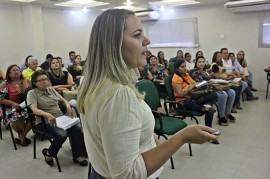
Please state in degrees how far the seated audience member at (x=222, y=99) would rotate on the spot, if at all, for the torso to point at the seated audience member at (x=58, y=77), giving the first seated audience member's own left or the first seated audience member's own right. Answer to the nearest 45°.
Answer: approximately 135° to the first seated audience member's own right

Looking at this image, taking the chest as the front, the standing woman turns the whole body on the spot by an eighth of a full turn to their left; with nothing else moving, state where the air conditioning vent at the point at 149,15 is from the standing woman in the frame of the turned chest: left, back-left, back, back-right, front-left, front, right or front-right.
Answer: front-left

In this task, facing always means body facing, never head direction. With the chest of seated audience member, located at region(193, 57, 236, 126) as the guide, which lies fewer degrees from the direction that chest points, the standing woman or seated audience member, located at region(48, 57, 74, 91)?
the standing woman

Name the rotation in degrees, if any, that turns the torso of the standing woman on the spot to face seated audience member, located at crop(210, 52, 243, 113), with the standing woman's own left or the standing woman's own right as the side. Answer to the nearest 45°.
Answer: approximately 90° to the standing woman's own left

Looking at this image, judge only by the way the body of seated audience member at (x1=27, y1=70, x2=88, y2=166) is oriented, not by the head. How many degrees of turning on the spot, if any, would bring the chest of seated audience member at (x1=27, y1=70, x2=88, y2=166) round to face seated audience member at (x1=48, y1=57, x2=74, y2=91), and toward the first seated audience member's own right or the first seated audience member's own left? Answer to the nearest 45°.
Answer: approximately 135° to the first seated audience member's own left

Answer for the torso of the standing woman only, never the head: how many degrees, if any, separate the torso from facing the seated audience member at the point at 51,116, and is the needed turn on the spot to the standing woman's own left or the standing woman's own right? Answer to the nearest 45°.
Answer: approximately 135° to the standing woman's own left

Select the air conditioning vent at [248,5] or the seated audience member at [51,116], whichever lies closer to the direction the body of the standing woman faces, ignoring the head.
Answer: the air conditioning vent

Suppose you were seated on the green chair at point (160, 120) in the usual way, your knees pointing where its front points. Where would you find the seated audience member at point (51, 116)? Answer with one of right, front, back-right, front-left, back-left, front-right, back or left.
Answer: back-right

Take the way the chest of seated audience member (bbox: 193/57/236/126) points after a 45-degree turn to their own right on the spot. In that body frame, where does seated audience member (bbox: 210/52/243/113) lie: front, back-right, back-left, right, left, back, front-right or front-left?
back

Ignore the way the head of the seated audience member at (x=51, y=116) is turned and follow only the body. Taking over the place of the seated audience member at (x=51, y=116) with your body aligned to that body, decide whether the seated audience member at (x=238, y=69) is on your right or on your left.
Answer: on your left

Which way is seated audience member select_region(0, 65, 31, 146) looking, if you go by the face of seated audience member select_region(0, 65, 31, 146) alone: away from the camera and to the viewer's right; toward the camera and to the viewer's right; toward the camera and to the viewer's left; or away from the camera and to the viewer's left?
toward the camera and to the viewer's right

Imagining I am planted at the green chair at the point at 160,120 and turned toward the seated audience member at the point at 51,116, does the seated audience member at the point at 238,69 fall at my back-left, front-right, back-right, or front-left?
back-right
